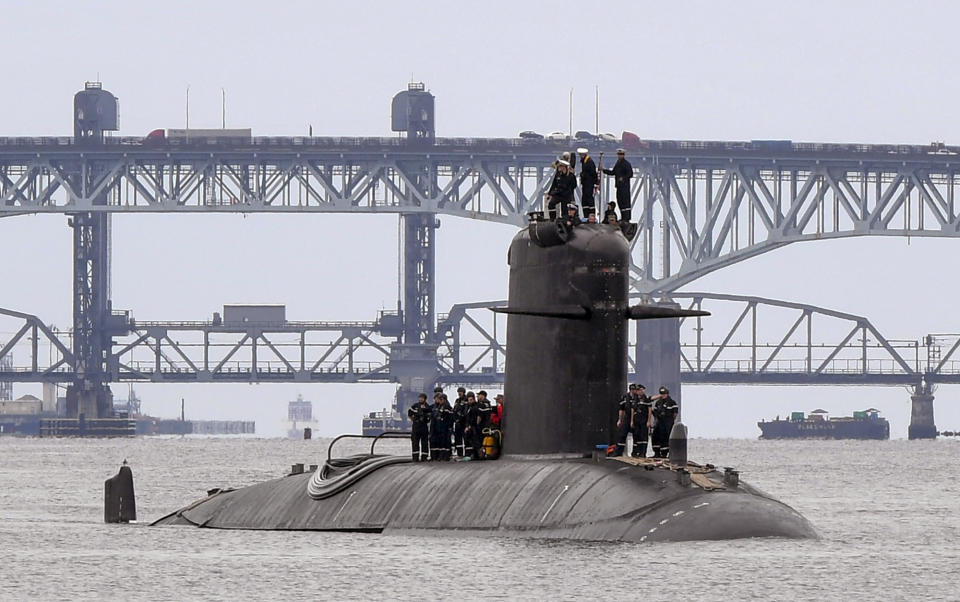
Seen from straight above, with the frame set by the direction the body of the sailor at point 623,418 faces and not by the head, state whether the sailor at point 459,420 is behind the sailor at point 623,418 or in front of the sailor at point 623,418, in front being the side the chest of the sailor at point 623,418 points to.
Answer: behind

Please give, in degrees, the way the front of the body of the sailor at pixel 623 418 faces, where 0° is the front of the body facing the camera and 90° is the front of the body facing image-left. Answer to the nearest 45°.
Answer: approximately 315°

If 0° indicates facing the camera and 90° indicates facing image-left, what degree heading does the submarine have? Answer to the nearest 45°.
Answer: approximately 315°
